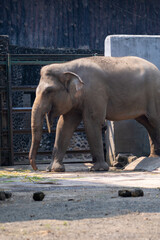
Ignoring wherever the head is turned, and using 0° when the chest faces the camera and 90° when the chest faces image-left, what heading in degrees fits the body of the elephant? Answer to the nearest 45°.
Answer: approximately 90°

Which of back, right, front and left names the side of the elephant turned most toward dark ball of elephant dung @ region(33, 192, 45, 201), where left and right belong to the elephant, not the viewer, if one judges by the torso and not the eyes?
left
